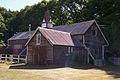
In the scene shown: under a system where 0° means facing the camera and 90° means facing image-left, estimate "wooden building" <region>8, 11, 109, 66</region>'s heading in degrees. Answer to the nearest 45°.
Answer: approximately 45°
